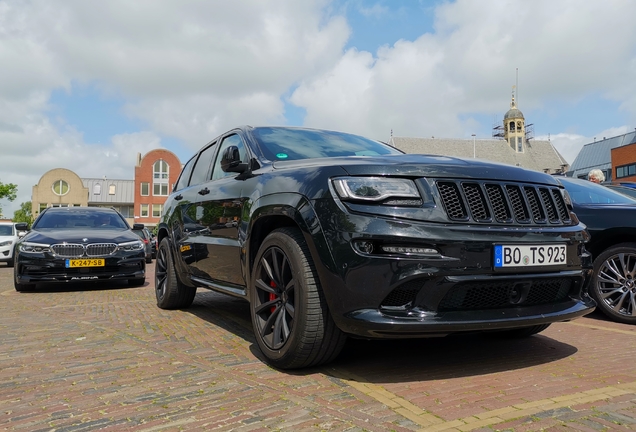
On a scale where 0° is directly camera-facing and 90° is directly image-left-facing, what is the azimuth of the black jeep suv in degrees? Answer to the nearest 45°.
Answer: approximately 315°

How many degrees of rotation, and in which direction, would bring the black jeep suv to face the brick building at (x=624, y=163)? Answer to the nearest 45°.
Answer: approximately 90° to its left
